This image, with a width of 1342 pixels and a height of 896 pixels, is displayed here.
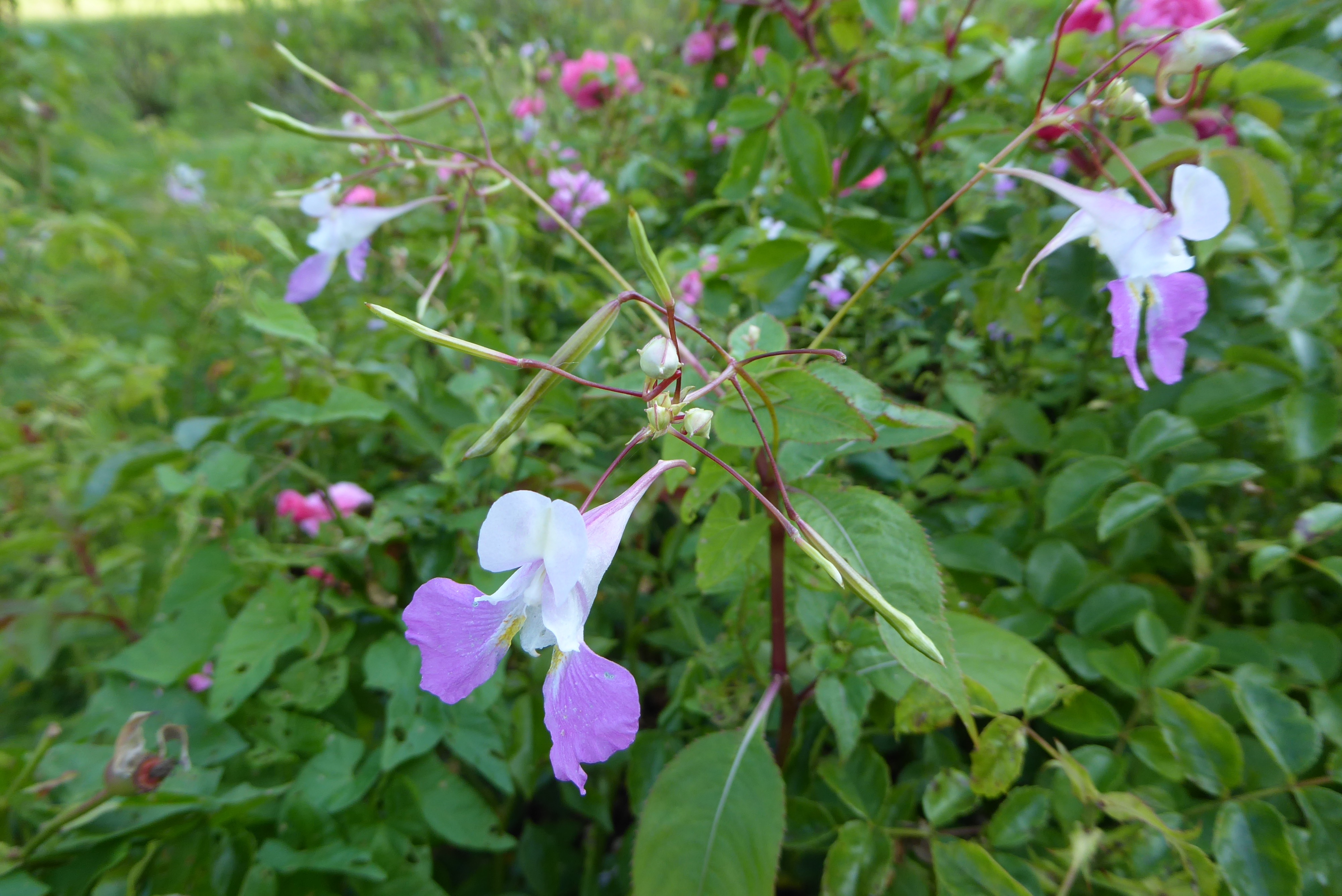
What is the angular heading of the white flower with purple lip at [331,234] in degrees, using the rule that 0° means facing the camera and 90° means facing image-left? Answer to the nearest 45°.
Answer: approximately 90°

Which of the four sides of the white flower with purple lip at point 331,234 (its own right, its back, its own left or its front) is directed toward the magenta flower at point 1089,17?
back

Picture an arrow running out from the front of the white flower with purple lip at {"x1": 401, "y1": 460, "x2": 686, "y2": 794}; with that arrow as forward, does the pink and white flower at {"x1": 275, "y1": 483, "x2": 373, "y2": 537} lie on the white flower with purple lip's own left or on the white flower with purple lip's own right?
on the white flower with purple lip's own right

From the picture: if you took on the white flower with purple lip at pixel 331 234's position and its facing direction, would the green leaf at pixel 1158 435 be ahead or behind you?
behind

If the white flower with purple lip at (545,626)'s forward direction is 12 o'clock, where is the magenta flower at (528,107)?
The magenta flower is roughly at 4 o'clock from the white flower with purple lip.

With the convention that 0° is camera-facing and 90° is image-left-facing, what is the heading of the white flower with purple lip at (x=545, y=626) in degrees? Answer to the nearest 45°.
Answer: approximately 45°

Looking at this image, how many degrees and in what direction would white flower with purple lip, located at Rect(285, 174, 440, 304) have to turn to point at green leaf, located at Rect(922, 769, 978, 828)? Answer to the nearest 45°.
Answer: approximately 135° to its left

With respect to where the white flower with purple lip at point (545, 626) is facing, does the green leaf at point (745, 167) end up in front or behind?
behind
